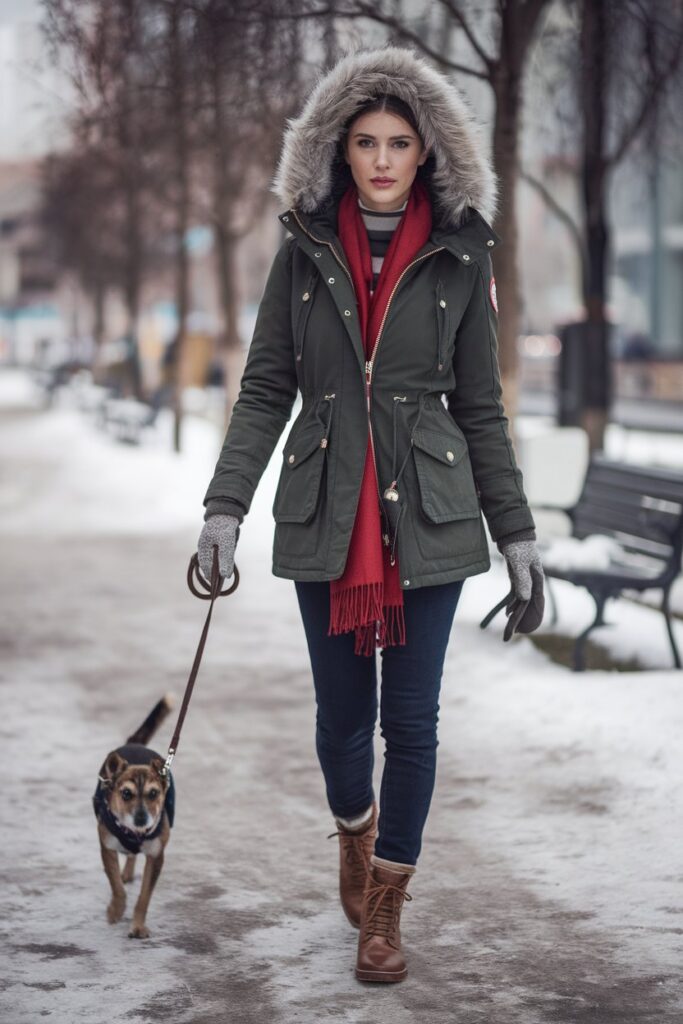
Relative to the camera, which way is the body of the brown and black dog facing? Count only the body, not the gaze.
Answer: toward the camera

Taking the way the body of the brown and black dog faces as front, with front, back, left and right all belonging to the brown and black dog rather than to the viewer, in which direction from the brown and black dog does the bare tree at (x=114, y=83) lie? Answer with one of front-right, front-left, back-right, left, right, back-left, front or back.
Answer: back

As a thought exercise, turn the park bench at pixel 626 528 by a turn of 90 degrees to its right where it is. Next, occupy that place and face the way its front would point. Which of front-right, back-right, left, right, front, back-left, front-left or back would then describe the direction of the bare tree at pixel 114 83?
front

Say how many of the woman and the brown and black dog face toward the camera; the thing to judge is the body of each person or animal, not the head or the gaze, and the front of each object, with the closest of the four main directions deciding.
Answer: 2

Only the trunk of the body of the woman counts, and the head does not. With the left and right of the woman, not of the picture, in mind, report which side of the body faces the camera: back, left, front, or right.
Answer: front

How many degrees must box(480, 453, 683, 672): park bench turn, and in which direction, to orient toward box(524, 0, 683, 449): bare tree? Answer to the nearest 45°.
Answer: approximately 135° to its right

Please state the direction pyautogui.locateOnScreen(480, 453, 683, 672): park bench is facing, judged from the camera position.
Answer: facing the viewer and to the left of the viewer

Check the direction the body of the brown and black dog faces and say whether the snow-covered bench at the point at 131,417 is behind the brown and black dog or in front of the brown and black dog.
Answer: behind

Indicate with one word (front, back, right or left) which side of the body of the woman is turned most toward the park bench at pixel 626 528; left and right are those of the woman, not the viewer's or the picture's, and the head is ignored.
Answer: back

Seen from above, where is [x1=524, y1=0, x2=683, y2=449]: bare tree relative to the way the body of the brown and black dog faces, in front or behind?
behind

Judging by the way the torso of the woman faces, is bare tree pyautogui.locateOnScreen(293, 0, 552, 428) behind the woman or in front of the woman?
behind

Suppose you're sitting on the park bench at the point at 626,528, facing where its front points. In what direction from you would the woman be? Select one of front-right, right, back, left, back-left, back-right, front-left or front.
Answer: front-left
